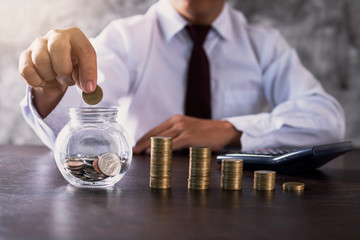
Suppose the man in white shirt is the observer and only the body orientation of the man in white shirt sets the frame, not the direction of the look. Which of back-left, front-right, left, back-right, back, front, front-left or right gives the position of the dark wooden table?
front

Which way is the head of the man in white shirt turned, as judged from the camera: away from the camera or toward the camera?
toward the camera

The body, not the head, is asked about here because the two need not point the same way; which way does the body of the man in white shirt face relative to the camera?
toward the camera

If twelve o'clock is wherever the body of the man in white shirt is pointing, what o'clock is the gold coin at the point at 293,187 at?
The gold coin is roughly at 12 o'clock from the man in white shirt.

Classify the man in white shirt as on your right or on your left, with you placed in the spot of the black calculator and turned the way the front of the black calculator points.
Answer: on your right

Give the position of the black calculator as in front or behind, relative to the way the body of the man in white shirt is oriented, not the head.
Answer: in front

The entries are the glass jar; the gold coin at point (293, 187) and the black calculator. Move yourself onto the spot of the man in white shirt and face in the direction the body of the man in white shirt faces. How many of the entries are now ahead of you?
3
